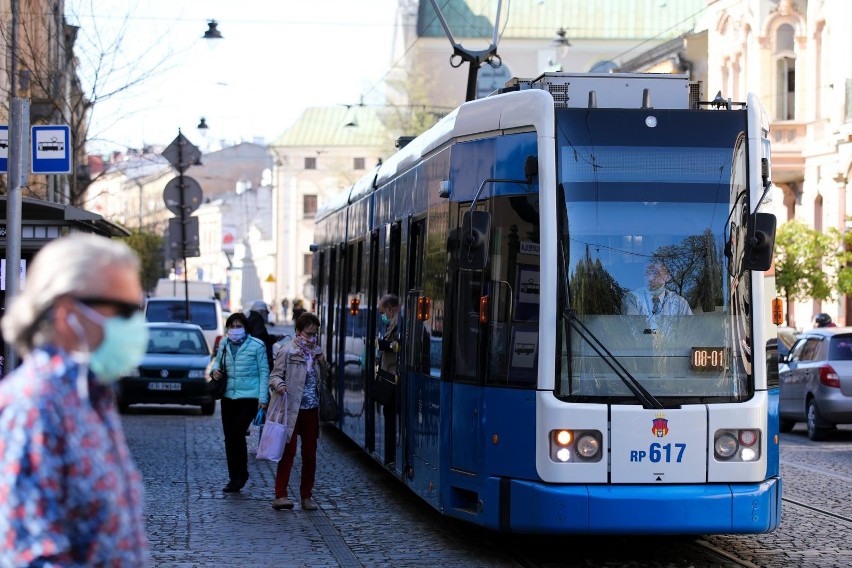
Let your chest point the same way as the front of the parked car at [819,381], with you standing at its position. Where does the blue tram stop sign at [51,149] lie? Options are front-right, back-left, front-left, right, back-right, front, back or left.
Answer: left

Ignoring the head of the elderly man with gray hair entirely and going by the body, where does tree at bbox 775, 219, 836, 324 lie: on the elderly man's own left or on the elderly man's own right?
on the elderly man's own left

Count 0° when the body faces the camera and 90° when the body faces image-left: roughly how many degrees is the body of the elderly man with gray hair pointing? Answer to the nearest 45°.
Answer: approximately 270°

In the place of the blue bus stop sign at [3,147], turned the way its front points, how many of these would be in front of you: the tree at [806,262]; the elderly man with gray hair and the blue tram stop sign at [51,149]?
1

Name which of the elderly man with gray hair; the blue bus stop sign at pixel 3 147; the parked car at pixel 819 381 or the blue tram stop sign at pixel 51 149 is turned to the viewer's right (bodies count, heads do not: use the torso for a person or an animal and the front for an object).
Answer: the elderly man with gray hair

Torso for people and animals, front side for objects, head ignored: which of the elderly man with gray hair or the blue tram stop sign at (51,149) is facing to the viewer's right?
the elderly man with gray hair

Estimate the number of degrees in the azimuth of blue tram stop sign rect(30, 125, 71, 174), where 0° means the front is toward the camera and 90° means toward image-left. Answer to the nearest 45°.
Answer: approximately 0°
